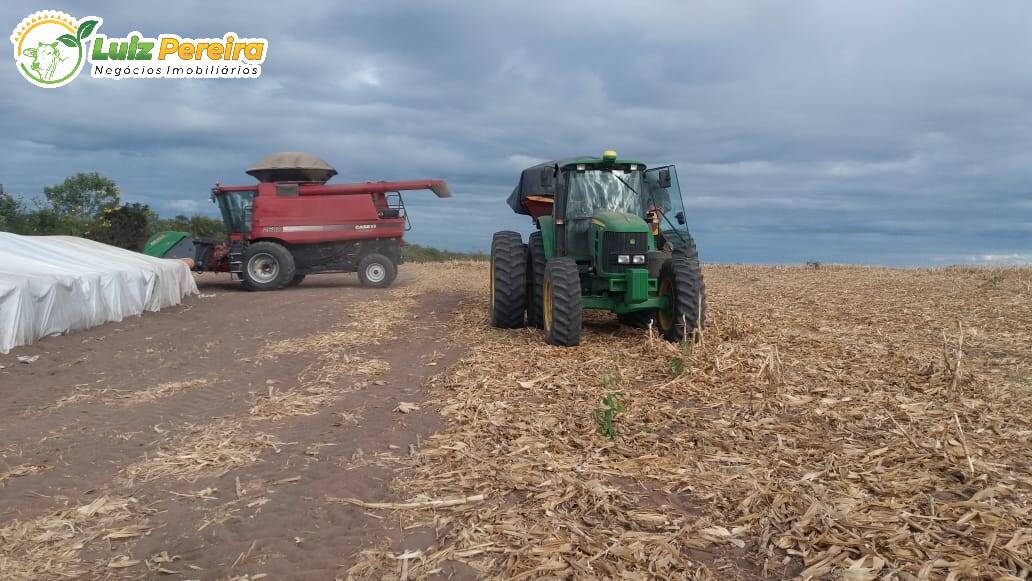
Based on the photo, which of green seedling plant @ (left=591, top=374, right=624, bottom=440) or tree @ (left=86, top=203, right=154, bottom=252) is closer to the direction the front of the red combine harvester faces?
the tree

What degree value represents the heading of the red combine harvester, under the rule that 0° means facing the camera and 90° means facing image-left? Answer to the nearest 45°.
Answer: approximately 90°

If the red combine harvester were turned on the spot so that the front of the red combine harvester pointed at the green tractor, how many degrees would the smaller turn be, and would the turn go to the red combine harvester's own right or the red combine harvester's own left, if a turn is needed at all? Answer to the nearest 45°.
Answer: approximately 90° to the red combine harvester's own left

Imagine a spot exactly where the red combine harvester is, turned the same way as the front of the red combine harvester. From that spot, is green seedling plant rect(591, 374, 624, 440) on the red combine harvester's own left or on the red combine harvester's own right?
on the red combine harvester's own left

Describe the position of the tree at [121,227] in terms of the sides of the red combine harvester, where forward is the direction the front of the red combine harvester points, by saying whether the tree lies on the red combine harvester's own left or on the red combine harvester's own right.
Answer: on the red combine harvester's own right

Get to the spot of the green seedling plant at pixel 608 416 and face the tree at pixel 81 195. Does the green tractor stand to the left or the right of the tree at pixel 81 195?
right

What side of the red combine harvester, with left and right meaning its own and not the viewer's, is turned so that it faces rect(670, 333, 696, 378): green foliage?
left

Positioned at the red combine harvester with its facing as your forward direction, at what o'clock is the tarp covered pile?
The tarp covered pile is roughly at 10 o'clock from the red combine harvester.

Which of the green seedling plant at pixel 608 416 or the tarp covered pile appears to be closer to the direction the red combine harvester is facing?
the tarp covered pile

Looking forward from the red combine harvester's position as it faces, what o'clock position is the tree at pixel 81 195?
The tree is roughly at 2 o'clock from the red combine harvester.
